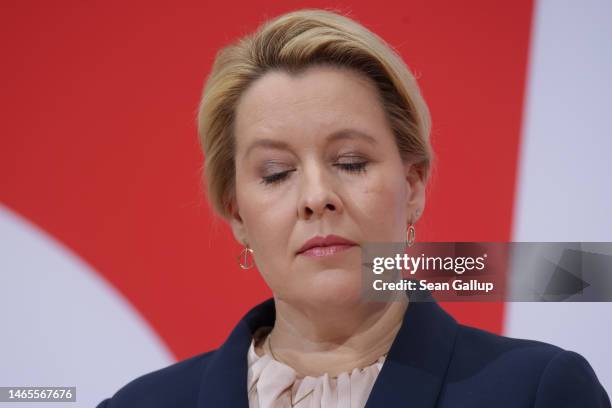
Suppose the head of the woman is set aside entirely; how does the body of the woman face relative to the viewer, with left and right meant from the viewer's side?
facing the viewer

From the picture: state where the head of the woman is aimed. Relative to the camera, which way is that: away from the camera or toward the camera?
toward the camera
